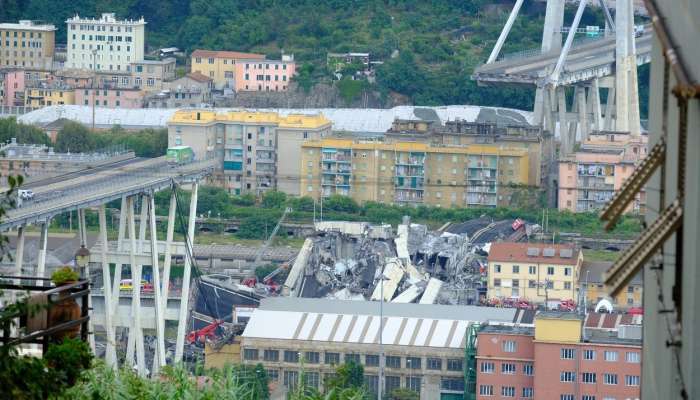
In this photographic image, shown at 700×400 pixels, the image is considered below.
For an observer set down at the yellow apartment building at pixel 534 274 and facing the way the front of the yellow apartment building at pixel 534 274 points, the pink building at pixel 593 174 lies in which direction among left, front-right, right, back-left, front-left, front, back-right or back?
back

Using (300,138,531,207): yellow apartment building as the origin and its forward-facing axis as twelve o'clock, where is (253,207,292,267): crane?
The crane is roughly at 1 o'clock from the yellow apartment building.

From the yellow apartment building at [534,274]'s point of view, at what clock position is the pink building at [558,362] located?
The pink building is roughly at 12 o'clock from the yellow apartment building.

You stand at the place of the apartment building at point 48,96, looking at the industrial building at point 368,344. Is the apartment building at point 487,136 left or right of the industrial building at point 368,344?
left

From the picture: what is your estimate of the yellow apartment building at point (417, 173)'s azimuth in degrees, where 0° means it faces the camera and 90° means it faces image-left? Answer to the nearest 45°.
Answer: approximately 0°

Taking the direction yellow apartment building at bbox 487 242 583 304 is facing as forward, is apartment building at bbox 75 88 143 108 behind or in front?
behind

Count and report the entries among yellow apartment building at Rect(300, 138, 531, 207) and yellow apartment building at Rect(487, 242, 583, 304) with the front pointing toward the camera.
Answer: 2

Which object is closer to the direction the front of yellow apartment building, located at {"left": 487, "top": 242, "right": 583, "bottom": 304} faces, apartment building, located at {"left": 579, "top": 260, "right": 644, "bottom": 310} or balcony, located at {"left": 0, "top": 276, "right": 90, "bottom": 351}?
the balcony

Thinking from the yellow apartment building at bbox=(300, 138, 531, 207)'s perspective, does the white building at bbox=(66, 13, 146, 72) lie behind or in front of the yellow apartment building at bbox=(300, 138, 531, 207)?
behind

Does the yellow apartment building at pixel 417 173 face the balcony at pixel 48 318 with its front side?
yes

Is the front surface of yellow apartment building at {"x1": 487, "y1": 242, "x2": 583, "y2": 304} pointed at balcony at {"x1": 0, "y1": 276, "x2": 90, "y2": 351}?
yes
